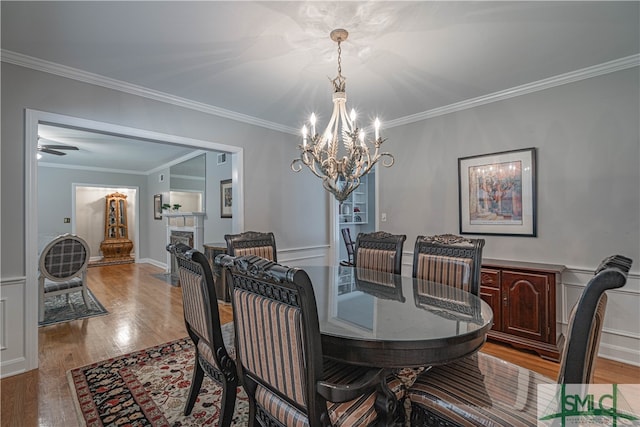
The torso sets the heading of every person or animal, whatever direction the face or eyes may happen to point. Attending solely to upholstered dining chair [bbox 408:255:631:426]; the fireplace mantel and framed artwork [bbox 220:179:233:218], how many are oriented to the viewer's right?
0

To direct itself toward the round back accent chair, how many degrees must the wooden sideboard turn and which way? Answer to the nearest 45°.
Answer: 0° — it already faces it

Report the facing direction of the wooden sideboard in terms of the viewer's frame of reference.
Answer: facing the viewer and to the left of the viewer

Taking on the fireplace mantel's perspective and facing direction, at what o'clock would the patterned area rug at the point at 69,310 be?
The patterned area rug is roughly at 12 o'clock from the fireplace mantel.

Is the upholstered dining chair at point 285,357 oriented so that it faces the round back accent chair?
no

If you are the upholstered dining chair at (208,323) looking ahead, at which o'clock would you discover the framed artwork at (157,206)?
The framed artwork is roughly at 10 o'clock from the upholstered dining chair.

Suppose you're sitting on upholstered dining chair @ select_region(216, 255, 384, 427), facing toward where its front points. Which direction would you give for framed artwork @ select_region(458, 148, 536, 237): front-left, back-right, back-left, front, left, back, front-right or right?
front

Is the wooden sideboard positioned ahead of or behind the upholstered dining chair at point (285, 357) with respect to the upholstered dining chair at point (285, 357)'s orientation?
ahead

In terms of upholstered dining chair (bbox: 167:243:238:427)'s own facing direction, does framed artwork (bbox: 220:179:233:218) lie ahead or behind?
ahead

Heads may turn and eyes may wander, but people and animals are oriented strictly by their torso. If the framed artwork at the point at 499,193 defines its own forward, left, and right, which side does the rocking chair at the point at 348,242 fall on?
on its right

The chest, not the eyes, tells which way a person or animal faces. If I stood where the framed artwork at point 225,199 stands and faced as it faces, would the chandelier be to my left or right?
on my left

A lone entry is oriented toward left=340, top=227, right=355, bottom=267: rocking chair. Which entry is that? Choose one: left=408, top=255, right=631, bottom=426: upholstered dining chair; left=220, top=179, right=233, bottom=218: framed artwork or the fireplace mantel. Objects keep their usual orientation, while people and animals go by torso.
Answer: the upholstered dining chair

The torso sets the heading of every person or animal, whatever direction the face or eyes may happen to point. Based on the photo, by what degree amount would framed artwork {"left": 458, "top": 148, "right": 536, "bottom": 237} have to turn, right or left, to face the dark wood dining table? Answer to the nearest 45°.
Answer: approximately 45° to its left

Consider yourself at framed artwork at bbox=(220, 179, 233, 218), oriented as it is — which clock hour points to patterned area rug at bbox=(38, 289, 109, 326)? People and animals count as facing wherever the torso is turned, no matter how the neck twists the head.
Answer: The patterned area rug is roughly at 1 o'clock from the framed artwork.

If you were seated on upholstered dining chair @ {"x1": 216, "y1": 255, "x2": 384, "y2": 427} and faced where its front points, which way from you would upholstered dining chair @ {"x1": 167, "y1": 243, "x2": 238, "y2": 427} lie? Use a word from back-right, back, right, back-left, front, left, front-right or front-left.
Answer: left

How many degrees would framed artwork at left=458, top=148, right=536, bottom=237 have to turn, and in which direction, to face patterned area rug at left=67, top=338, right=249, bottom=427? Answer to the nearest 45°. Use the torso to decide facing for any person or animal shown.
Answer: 0° — it already faces it

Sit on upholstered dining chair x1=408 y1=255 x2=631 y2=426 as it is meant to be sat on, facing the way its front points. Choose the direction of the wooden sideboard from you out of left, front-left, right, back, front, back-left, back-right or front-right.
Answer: front-right

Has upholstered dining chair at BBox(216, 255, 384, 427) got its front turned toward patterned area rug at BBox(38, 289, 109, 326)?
no
